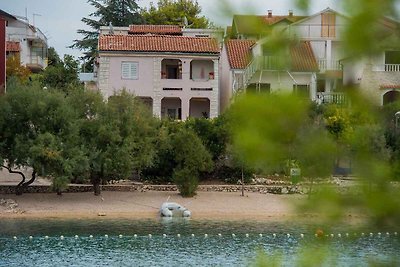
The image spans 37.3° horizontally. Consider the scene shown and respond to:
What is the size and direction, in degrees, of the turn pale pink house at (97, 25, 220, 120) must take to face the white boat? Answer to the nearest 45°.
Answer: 0° — it already faces it

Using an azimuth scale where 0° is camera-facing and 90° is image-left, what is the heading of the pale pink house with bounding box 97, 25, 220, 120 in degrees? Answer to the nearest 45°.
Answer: approximately 0°

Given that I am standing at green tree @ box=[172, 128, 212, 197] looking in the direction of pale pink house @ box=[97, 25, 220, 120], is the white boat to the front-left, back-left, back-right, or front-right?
back-left

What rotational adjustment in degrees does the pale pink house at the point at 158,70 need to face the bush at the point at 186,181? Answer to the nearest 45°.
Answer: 0° — it already faces it

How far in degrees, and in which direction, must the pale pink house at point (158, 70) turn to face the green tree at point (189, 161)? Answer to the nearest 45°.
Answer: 0° — it already faces it

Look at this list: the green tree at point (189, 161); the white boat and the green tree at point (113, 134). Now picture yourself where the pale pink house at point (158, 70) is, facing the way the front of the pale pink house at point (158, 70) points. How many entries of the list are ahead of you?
3

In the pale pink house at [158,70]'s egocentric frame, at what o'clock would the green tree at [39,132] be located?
The green tree is roughly at 1 o'clock from the pale pink house.
